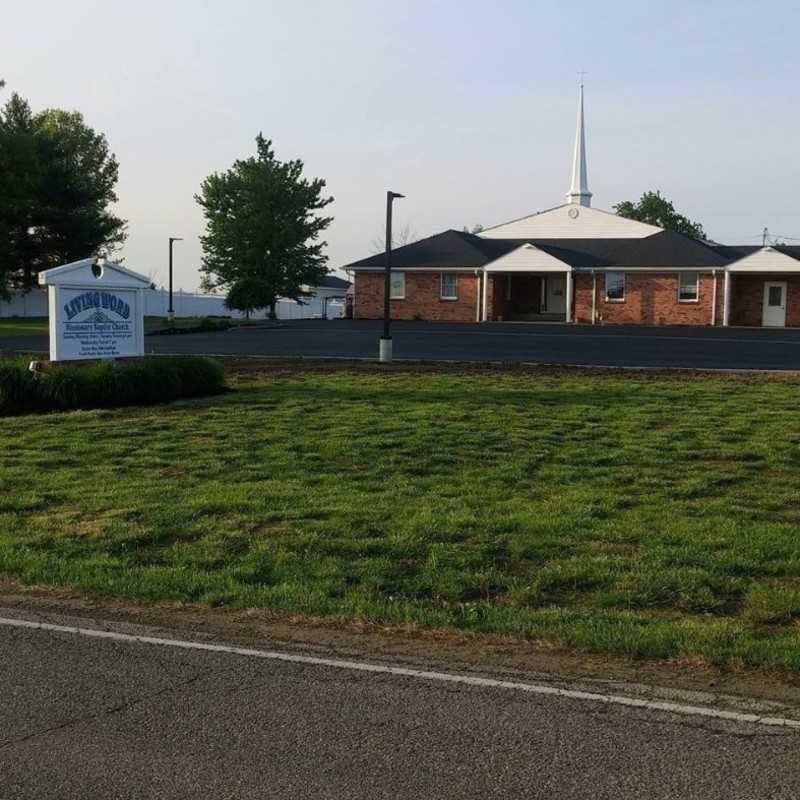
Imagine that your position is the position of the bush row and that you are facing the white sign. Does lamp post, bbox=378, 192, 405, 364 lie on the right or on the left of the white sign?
right

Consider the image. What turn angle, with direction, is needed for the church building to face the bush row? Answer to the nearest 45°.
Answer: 0° — it already faces it

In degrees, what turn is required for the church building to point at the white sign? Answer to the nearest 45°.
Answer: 0° — it already faces it

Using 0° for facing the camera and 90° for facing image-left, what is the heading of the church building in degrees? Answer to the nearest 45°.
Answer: approximately 0°
